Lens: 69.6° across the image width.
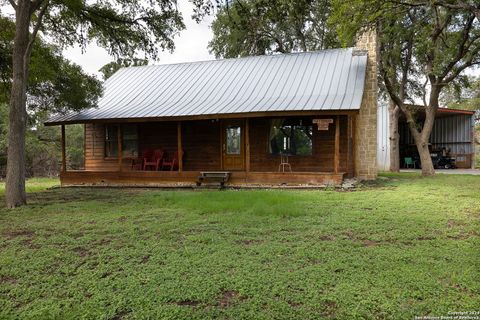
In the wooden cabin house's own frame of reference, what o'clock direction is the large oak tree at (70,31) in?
The large oak tree is roughly at 2 o'clock from the wooden cabin house.

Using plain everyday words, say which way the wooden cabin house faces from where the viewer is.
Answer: facing the viewer
